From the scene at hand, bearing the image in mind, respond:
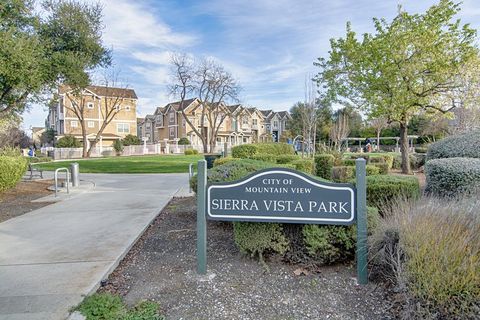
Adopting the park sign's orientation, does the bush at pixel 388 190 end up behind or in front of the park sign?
behind

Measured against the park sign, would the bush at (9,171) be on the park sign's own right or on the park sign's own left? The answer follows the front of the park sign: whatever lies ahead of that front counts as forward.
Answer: on the park sign's own right

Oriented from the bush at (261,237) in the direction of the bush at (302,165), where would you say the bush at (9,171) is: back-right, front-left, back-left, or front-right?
front-left

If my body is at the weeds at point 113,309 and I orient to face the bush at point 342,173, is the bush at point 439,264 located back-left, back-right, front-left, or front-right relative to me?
front-right

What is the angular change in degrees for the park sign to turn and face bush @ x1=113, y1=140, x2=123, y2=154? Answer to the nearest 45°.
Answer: approximately 135° to its right

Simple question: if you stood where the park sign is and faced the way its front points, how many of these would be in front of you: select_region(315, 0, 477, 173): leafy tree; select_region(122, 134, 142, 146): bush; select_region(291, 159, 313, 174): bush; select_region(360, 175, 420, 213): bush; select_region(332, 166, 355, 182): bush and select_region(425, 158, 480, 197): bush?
0

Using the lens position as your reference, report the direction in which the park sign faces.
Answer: facing the viewer

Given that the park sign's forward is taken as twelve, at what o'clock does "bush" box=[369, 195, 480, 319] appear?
The bush is roughly at 10 o'clock from the park sign.

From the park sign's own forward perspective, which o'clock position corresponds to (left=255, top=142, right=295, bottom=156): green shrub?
The green shrub is roughly at 6 o'clock from the park sign.

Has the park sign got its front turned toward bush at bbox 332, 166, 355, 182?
no

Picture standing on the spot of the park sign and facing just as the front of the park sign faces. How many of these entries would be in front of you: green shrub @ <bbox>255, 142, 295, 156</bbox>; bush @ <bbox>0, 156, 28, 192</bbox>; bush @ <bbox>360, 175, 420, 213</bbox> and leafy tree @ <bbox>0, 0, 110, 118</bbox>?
0

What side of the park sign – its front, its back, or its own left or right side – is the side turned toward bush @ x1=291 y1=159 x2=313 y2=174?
back

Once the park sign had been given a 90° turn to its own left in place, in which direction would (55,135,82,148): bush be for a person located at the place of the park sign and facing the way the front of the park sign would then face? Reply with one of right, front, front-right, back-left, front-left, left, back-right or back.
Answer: back-left
